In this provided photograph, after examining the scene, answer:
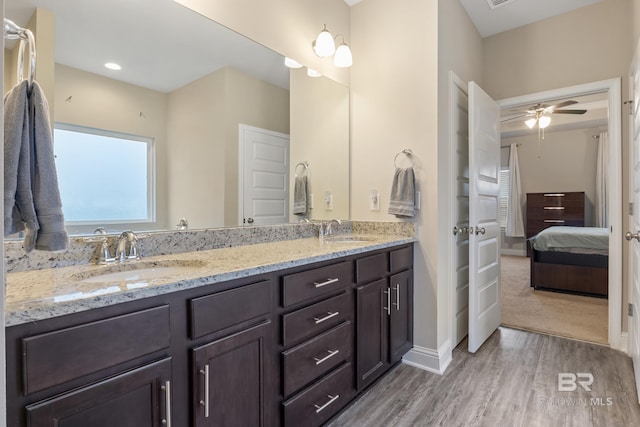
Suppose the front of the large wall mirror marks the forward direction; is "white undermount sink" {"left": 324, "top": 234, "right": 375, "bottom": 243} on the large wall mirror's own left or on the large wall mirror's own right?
on the large wall mirror's own left

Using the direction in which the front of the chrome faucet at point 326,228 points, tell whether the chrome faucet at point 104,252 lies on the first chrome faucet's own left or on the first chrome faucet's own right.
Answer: on the first chrome faucet's own right

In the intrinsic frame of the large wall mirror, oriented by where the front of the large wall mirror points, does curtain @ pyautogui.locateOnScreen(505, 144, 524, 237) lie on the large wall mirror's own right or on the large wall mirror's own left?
on the large wall mirror's own left

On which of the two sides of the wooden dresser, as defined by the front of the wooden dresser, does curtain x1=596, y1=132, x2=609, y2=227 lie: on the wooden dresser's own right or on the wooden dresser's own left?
on the wooden dresser's own left

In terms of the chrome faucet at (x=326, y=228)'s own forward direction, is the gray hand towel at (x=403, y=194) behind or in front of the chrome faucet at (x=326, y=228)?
in front

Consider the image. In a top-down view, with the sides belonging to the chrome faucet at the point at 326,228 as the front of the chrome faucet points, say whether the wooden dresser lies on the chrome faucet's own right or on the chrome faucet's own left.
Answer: on the chrome faucet's own left

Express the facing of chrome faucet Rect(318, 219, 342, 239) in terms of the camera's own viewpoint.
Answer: facing the viewer and to the right of the viewer

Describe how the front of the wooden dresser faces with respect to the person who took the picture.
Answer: facing the viewer
